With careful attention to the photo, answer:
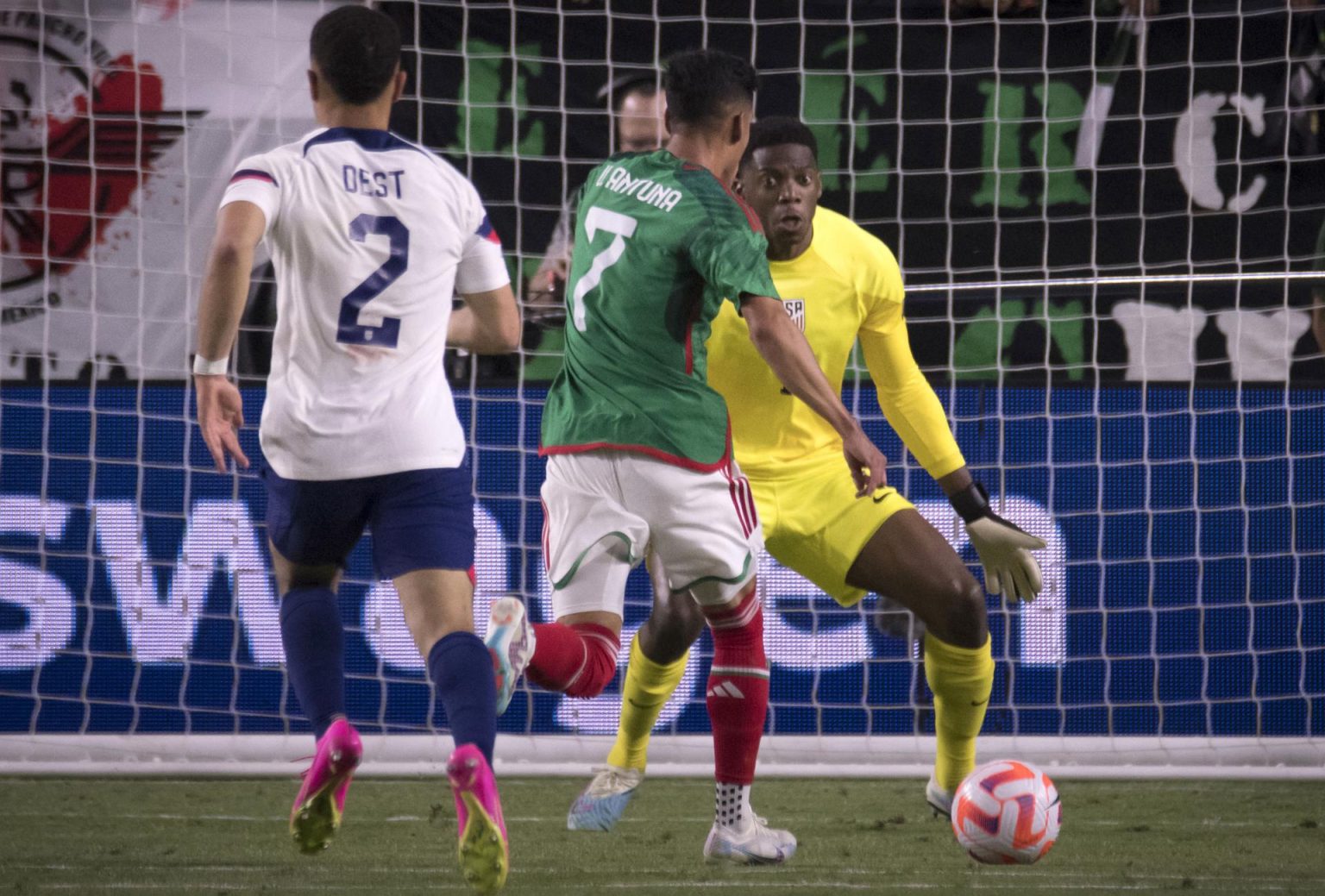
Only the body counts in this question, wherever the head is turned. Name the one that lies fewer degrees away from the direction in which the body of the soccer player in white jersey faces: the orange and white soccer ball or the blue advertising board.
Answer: the blue advertising board

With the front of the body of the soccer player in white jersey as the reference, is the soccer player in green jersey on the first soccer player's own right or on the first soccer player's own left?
on the first soccer player's own right

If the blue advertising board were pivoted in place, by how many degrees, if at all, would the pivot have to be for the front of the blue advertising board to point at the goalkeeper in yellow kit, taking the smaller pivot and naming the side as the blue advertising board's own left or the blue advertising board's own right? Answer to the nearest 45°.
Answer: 0° — it already faces them

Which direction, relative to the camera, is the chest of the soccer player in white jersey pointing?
away from the camera

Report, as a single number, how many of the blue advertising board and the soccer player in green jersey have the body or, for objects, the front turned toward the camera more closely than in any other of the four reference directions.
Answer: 1

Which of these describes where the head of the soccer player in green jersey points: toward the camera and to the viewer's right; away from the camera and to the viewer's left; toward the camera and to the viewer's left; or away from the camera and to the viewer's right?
away from the camera and to the viewer's right

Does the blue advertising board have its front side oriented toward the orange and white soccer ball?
yes

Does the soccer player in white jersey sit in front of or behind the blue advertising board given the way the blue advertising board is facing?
in front

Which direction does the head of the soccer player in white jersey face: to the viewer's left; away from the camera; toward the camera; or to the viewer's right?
away from the camera

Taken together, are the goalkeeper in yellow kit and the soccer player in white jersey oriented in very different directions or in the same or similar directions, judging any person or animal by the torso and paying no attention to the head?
very different directions

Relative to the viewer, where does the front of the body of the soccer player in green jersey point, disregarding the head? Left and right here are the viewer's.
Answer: facing away from the viewer and to the right of the viewer

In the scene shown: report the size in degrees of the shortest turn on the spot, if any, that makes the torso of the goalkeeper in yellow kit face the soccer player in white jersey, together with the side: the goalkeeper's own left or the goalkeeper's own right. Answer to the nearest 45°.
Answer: approximately 45° to the goalkeeper's own right
